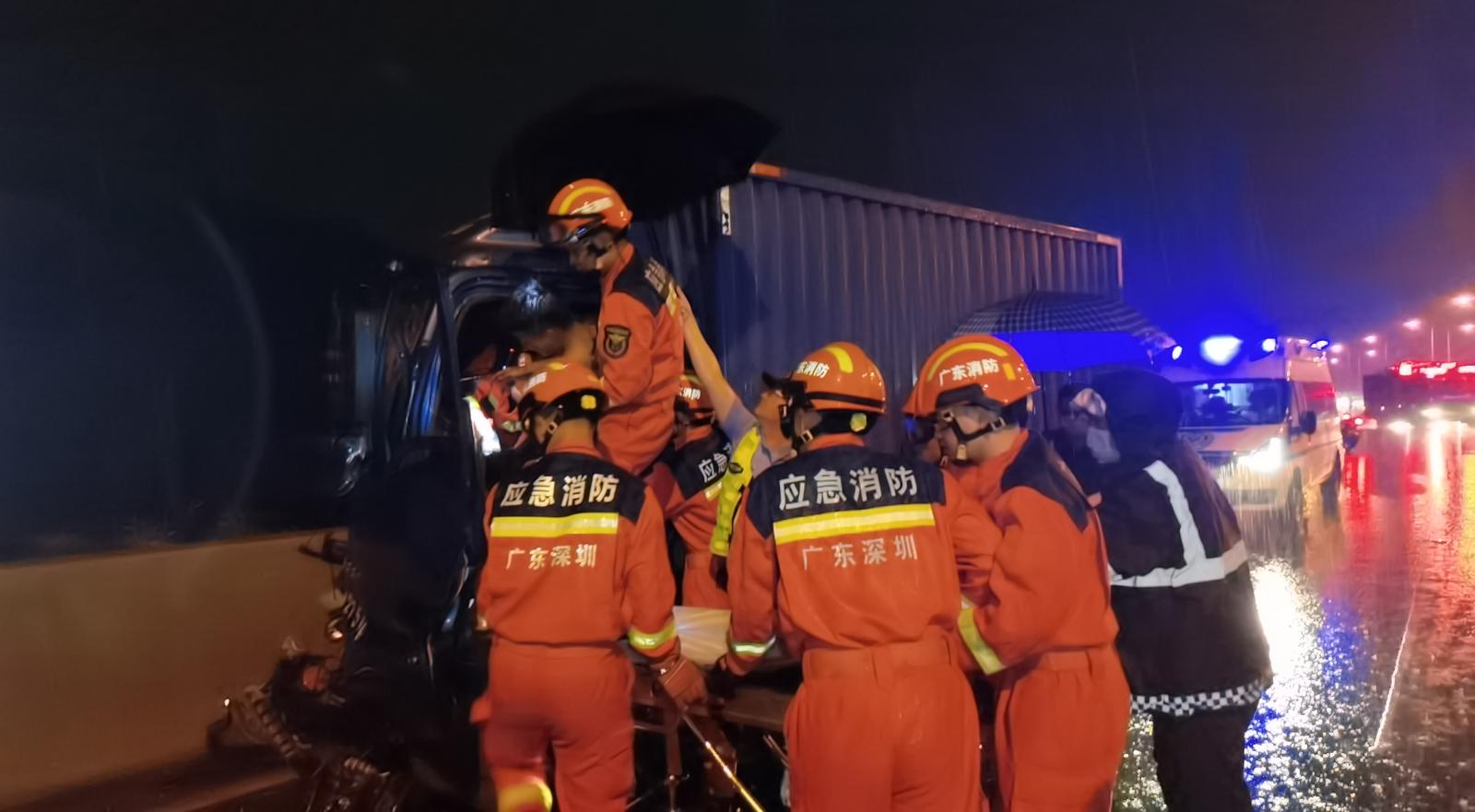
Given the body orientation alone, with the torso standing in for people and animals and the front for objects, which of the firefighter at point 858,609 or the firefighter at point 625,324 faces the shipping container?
the firefighter at point 858,609

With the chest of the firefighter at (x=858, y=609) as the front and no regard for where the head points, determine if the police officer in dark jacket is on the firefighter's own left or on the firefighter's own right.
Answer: on the firefighter's own right

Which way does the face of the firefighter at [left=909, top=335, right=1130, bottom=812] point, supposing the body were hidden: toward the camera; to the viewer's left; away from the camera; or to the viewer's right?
to the viewer's left

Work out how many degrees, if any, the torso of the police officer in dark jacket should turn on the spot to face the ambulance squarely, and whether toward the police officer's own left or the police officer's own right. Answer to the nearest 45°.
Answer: approximately 45° to the police officer's own right

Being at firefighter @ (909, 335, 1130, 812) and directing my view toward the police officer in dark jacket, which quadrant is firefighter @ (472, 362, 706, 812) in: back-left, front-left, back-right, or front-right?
back-left

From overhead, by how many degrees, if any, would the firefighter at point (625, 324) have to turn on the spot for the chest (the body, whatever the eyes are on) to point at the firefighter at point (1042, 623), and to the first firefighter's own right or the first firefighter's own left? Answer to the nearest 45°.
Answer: approximately 135° to the first firefighter's own left

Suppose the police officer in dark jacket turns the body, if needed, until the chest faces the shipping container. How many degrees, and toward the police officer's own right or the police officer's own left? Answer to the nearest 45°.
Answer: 0° — they already face it

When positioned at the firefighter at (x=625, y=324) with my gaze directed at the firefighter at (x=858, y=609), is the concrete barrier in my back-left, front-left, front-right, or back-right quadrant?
back-right

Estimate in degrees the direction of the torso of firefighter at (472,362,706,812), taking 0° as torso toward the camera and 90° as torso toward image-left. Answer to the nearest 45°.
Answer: approximately 180°

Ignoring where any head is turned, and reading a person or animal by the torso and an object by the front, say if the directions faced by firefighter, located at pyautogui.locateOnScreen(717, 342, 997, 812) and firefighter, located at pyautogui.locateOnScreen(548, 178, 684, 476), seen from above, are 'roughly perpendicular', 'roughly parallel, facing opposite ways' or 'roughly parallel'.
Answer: roughly perpendicular

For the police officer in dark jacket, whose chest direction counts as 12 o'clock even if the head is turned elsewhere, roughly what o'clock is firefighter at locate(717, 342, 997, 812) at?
The firefighter is roughly at 9 o'clock from the police officer in dark jacket.

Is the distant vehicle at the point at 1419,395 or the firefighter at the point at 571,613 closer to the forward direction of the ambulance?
the firefighter

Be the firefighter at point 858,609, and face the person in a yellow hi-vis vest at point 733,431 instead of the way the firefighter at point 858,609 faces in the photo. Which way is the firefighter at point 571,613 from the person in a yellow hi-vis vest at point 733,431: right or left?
left
